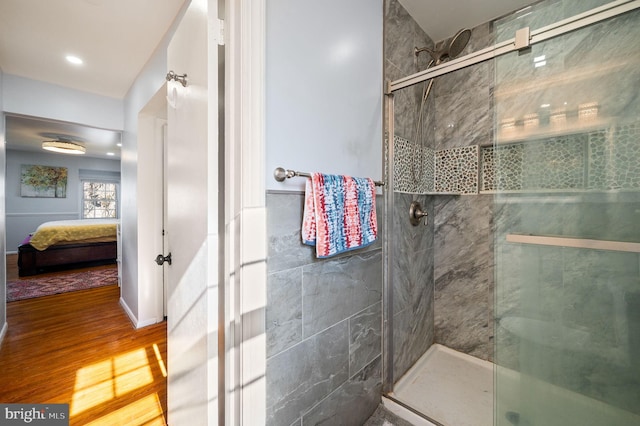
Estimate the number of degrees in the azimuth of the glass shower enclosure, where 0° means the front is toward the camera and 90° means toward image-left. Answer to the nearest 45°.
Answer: approximately 45°

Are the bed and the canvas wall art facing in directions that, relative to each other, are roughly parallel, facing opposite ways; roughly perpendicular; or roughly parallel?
roughly perpendicular

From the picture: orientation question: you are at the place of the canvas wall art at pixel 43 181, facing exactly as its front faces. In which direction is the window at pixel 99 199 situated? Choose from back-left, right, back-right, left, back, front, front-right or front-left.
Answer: left

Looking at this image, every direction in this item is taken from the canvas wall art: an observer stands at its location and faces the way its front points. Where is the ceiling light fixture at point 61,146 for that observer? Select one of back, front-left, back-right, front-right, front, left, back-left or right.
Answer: front

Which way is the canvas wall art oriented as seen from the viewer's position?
toward the camera

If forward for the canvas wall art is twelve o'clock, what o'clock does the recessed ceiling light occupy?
The recessed ceiling light is roughly at 12 o'clock from the canvas wall art.

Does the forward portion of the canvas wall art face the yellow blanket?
yes

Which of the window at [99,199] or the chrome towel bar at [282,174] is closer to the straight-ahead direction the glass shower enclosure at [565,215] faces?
the chrome towel bar

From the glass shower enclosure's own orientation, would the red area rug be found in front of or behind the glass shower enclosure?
in front

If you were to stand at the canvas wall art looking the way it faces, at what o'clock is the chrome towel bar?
The chrome towel bar is roughly at 12 o'clock from the canvas wall art.

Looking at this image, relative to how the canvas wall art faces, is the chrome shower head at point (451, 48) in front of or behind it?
in front
